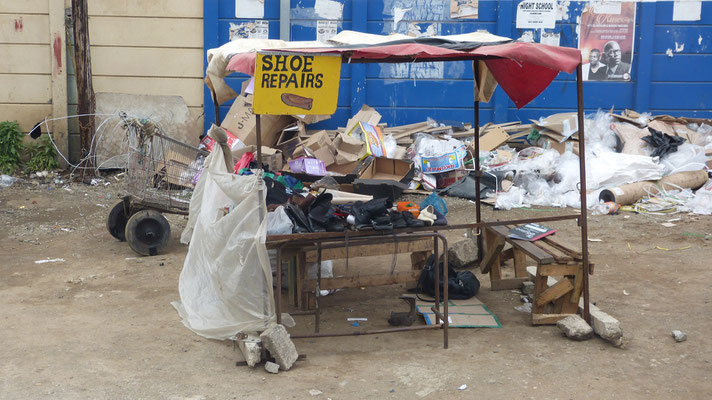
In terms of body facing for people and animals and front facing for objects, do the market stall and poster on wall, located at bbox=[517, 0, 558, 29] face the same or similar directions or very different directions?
same or similar directions

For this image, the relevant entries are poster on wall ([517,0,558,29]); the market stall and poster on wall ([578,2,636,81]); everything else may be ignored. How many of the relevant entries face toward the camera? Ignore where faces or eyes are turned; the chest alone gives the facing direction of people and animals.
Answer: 3

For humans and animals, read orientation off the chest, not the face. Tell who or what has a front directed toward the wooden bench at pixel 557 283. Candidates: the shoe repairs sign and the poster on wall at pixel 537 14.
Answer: the poster on wall

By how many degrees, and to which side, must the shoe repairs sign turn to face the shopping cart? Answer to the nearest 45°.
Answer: approximately 135° to its right

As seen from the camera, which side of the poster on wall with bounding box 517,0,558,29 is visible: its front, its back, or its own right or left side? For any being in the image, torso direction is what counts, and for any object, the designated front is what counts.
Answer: front

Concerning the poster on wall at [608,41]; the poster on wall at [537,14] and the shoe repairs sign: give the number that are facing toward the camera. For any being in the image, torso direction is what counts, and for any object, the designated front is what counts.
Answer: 3

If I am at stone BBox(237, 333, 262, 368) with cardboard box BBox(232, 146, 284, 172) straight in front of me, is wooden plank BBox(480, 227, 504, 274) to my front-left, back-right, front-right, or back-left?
front-right

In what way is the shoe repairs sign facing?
toward the camera

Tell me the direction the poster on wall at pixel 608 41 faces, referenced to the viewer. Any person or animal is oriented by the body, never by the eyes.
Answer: facing the viewer

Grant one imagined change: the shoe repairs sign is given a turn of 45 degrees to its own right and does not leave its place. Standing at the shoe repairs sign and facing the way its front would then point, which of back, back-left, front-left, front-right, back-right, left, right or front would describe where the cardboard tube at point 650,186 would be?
back
